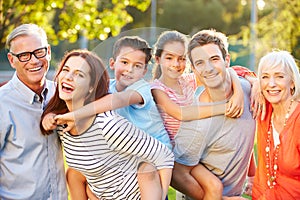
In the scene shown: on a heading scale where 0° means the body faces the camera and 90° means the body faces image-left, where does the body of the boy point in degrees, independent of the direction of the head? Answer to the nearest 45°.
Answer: approximately 45°

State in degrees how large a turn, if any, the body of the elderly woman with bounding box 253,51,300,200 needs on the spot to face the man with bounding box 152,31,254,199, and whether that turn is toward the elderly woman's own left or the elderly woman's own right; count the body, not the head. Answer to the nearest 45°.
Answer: approximately 45° to the elderly woman's own right

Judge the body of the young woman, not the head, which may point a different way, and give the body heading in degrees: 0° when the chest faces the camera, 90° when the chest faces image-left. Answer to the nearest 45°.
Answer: approximately 45°
